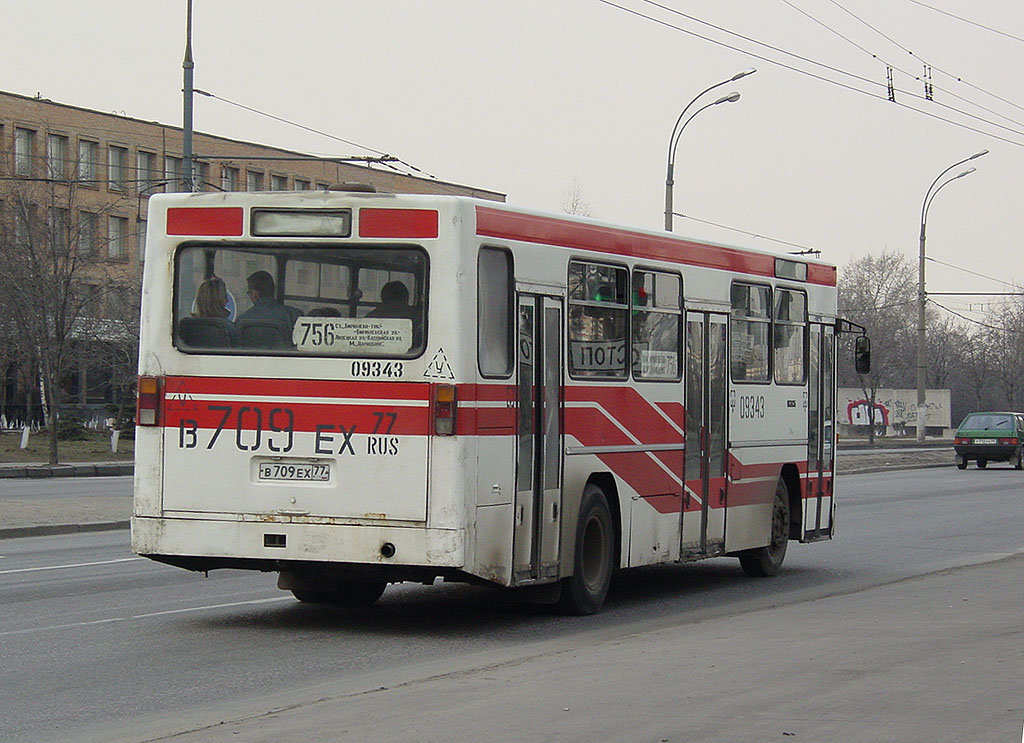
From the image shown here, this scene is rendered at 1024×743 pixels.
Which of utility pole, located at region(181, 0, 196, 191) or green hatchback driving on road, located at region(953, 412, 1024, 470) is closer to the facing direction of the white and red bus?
the green hatchback driving on road

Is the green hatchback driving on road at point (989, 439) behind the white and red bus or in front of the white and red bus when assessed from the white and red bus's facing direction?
in front

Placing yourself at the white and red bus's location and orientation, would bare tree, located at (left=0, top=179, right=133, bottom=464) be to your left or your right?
on your left

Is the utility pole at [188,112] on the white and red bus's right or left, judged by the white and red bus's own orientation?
on its left

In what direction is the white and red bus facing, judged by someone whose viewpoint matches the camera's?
facing away from the viewer and to the right of the viewer

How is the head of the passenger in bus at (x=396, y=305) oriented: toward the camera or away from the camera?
away from the camera
